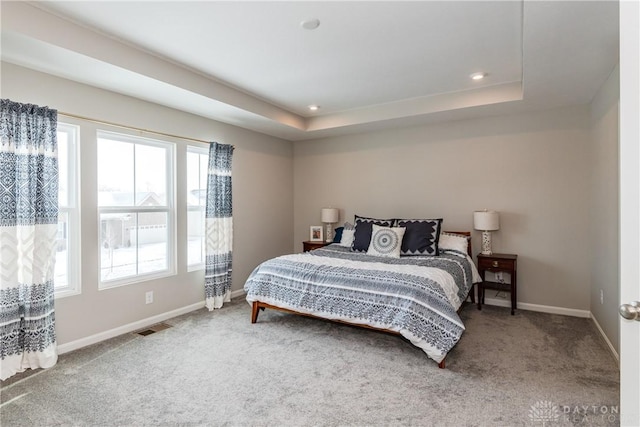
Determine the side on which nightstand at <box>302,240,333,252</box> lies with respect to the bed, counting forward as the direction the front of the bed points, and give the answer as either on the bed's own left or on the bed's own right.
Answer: on the bed's own right

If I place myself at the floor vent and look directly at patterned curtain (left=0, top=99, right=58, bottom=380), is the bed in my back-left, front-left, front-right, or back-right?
back-left

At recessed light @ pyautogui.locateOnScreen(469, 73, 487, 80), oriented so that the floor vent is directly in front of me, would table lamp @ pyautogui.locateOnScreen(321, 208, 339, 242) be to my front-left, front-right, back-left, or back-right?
front-right

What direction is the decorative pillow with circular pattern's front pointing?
toward the camera

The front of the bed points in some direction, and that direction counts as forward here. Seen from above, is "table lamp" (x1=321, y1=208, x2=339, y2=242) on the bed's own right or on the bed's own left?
on the bed's own right

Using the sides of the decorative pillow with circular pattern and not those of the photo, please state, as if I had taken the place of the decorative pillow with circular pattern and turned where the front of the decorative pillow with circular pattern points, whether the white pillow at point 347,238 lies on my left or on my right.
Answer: on my right

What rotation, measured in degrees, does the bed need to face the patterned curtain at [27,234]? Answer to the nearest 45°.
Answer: approximately 45° to its right

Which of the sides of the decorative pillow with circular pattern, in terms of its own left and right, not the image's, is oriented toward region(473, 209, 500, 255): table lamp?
left

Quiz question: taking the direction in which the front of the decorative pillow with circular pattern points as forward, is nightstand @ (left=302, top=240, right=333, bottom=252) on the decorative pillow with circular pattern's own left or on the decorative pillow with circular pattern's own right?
on the decorative pillow with circular pattern's own right

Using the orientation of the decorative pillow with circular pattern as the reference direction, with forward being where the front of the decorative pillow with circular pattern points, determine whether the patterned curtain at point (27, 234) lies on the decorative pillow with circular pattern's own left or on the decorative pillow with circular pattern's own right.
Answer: on the decorative pillow with circular pattern's own right

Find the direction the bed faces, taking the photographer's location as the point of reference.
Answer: facing the viewer and to the left of the viewer

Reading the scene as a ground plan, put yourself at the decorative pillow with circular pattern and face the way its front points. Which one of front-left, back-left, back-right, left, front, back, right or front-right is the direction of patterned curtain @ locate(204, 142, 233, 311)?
right
